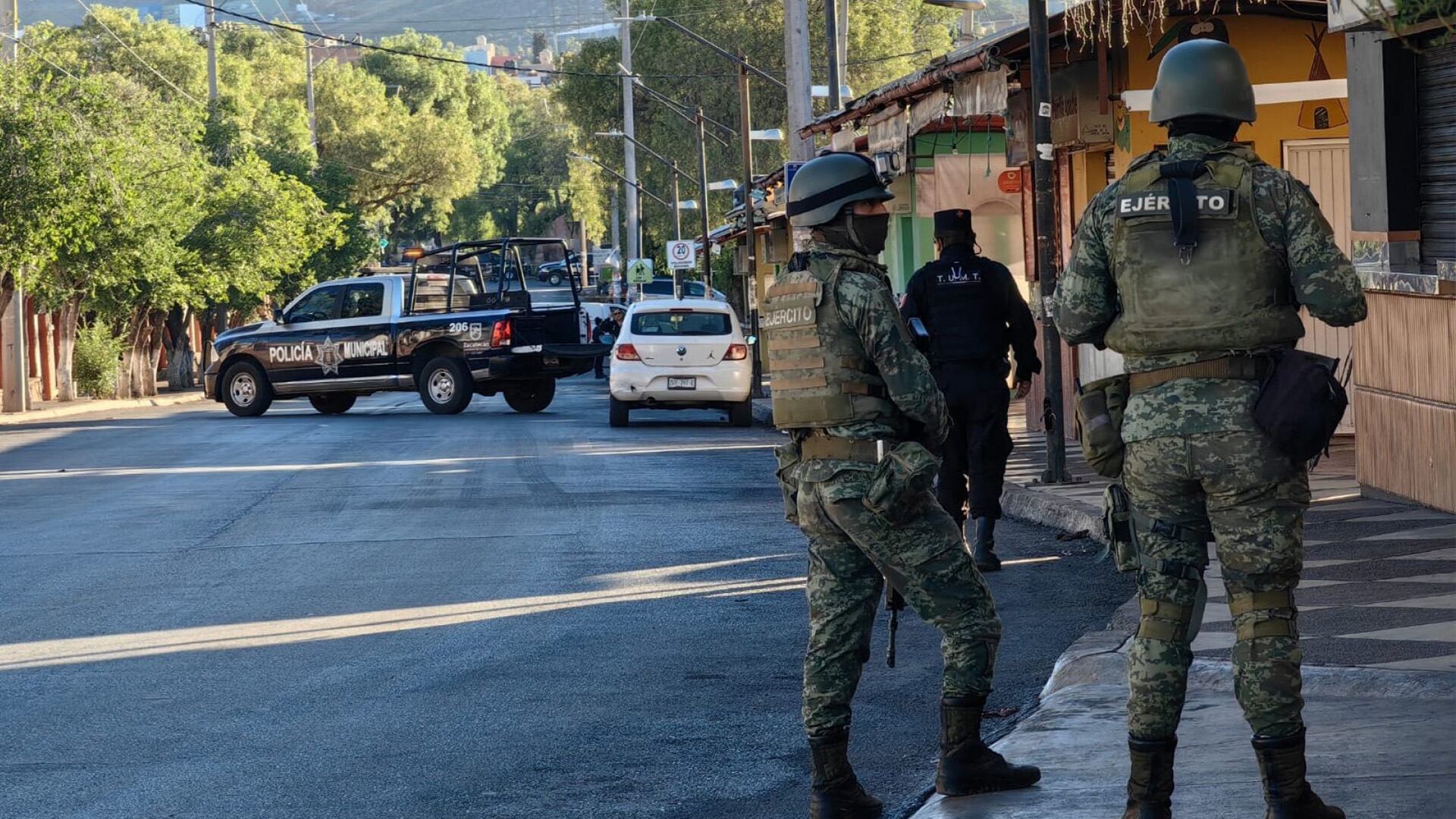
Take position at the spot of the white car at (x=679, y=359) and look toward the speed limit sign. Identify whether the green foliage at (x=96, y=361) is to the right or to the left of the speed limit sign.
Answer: left

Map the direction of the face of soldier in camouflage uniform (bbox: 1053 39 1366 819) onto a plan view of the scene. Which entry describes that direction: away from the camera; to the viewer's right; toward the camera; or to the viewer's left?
away from the camera

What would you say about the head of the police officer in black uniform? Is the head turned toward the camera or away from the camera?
away from the camera

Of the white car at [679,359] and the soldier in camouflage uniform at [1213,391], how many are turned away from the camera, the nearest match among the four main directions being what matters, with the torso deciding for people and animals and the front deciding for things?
2

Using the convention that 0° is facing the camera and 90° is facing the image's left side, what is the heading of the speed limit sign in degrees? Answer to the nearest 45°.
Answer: approximately 0°

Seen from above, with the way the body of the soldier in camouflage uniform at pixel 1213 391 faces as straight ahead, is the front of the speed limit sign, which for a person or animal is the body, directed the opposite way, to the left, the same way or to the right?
the opposite way

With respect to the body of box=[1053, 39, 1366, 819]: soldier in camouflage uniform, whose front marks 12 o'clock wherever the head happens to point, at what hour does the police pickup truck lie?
The police pickup truck is roughly at 11 o'clock from the soldier in camouflage uniform.

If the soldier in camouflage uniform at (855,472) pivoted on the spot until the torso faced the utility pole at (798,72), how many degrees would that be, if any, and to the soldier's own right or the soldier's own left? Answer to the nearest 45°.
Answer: approximately 45° to the soldier's own left

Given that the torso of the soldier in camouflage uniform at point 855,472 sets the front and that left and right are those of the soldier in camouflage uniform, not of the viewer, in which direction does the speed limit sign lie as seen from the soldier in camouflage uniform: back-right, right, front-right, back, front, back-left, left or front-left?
front-left

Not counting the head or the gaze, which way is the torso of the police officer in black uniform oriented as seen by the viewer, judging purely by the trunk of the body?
away from the camera

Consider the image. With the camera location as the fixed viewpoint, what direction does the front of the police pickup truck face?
facing away from the viewer and to the left of the viewer

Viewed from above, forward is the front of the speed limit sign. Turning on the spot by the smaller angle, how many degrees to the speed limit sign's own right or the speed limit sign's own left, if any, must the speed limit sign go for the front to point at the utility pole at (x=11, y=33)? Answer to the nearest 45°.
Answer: approximately 45° to the speed limit sign's own right

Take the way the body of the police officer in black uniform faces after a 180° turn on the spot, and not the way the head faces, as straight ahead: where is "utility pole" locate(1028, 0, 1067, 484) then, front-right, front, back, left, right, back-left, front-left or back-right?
back

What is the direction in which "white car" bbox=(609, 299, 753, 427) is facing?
away from the camera

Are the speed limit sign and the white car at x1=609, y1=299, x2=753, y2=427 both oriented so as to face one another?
yes

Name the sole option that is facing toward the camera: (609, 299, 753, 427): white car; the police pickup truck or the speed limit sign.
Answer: the speed limit sign

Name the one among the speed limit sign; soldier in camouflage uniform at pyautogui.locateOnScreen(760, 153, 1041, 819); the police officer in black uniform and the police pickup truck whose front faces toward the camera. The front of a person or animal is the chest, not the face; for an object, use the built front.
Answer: the speed limit sign

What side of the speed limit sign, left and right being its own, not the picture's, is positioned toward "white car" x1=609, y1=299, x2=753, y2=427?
front

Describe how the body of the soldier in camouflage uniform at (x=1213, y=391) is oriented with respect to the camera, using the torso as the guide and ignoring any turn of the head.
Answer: away from the camera
